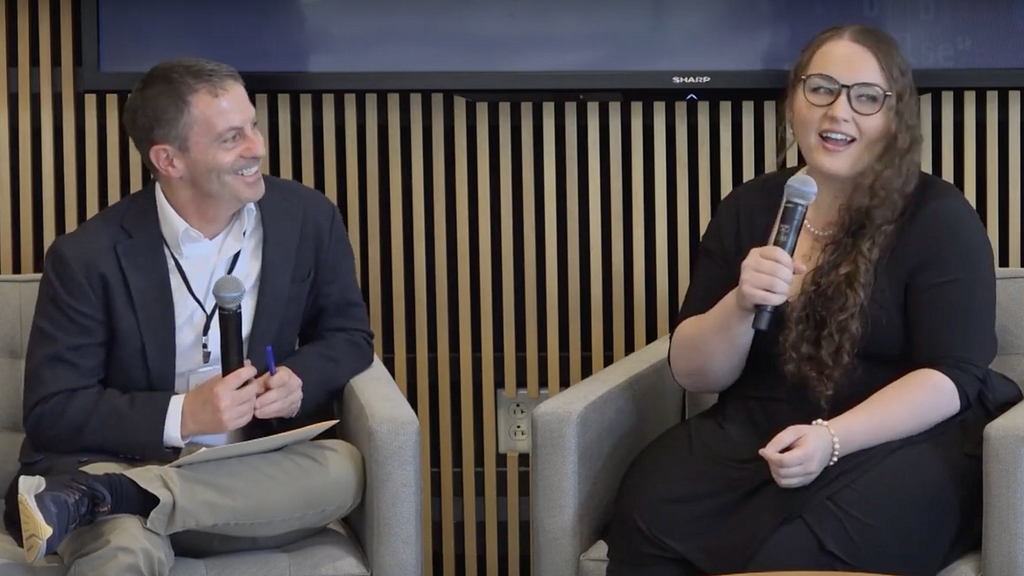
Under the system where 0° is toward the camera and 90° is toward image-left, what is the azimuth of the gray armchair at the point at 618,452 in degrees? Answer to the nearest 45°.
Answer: approximately 45°

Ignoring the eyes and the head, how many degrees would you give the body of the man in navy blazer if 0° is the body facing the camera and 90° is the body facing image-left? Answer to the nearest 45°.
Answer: approximately 315°

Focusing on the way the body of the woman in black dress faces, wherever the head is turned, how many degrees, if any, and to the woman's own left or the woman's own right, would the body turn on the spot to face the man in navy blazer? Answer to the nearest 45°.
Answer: approximately 45° to the woman's own right

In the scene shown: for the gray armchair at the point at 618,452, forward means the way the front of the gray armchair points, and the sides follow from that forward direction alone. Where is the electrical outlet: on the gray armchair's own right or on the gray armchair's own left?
on the gray armchair's own right

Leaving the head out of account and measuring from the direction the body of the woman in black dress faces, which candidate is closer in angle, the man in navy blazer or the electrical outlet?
the man in navy blazer

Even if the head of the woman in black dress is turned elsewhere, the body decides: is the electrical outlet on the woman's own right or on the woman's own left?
on the woman's own right

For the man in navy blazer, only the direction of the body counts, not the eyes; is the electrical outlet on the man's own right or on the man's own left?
on the man's own left

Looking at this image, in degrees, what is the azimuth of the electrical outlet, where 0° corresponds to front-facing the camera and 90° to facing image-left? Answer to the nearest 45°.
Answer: approximately 0°
